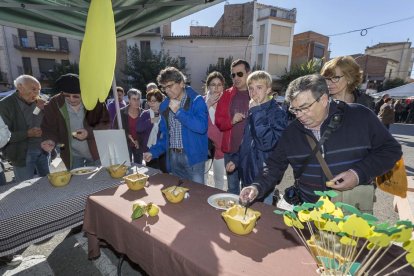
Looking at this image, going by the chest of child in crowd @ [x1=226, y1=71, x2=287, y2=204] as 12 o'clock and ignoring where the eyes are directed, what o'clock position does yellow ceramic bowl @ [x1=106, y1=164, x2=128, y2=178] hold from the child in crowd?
The yellow ceramic bowl is roughly at 1 o'clock from the child in crowd.

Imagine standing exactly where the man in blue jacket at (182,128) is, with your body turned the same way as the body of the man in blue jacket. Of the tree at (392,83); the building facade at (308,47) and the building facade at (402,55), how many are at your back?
3

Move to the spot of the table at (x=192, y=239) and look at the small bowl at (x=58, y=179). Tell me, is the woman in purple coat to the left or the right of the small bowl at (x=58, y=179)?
right

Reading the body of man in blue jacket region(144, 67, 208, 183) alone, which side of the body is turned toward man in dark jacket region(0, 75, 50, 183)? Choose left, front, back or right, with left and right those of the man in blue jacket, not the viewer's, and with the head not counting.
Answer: right

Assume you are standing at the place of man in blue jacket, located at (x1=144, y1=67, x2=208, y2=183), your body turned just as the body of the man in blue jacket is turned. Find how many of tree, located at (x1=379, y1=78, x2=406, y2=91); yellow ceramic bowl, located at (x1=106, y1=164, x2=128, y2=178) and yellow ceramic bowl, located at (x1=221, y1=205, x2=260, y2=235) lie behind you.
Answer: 1

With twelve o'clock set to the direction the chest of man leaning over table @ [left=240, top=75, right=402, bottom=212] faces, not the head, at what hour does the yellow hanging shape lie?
The yellow hanging shape is roughly at 1 o'clock from the man leaning over table.

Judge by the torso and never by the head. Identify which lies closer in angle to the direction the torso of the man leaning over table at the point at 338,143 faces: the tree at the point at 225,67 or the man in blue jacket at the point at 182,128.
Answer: the man in blue jacket

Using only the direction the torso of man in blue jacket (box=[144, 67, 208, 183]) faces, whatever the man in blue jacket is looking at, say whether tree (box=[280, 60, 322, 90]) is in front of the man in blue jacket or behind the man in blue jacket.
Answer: behind

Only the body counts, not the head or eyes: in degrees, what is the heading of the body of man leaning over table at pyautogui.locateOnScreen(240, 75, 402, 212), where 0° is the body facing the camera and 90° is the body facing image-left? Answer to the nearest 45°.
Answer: approximately 45°

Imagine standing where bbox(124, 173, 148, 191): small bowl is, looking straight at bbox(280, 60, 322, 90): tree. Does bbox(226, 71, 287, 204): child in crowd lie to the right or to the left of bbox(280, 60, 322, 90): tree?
right

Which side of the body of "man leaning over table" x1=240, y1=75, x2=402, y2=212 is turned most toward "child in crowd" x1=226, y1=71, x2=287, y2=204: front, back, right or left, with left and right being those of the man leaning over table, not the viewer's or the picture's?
right
